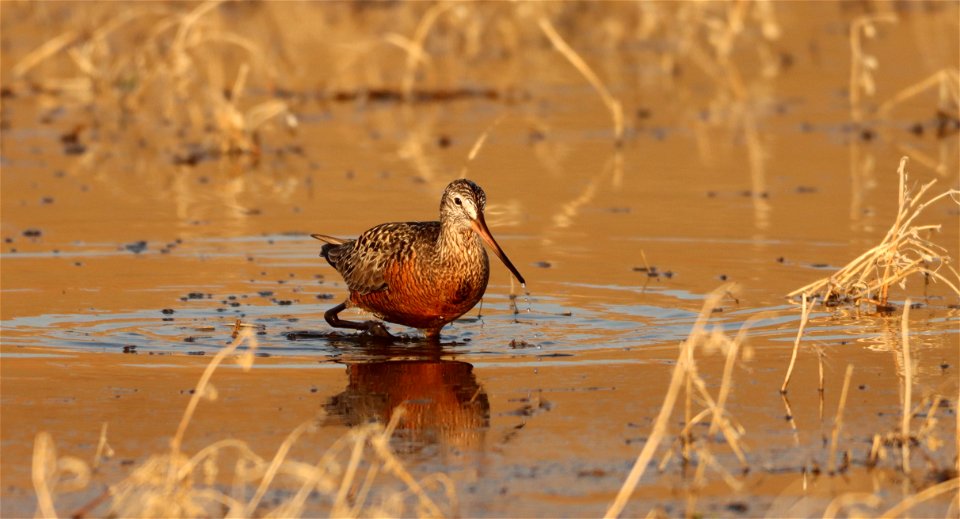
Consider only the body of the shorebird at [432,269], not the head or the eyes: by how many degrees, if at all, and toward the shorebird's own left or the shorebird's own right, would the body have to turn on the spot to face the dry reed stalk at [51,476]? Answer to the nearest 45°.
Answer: approximately 90° to the shorebird's own right

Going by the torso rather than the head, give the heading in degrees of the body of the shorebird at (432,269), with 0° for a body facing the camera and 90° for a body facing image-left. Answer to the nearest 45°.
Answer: approximately 315°

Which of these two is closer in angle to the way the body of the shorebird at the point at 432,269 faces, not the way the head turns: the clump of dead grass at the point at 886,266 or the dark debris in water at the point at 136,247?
the clump of dead grass

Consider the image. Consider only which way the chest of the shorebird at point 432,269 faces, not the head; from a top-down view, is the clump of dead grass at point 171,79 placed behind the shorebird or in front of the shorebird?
behind

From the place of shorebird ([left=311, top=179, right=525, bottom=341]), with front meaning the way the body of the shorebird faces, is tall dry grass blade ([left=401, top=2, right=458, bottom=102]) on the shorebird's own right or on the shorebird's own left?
on the shorebird's own left
